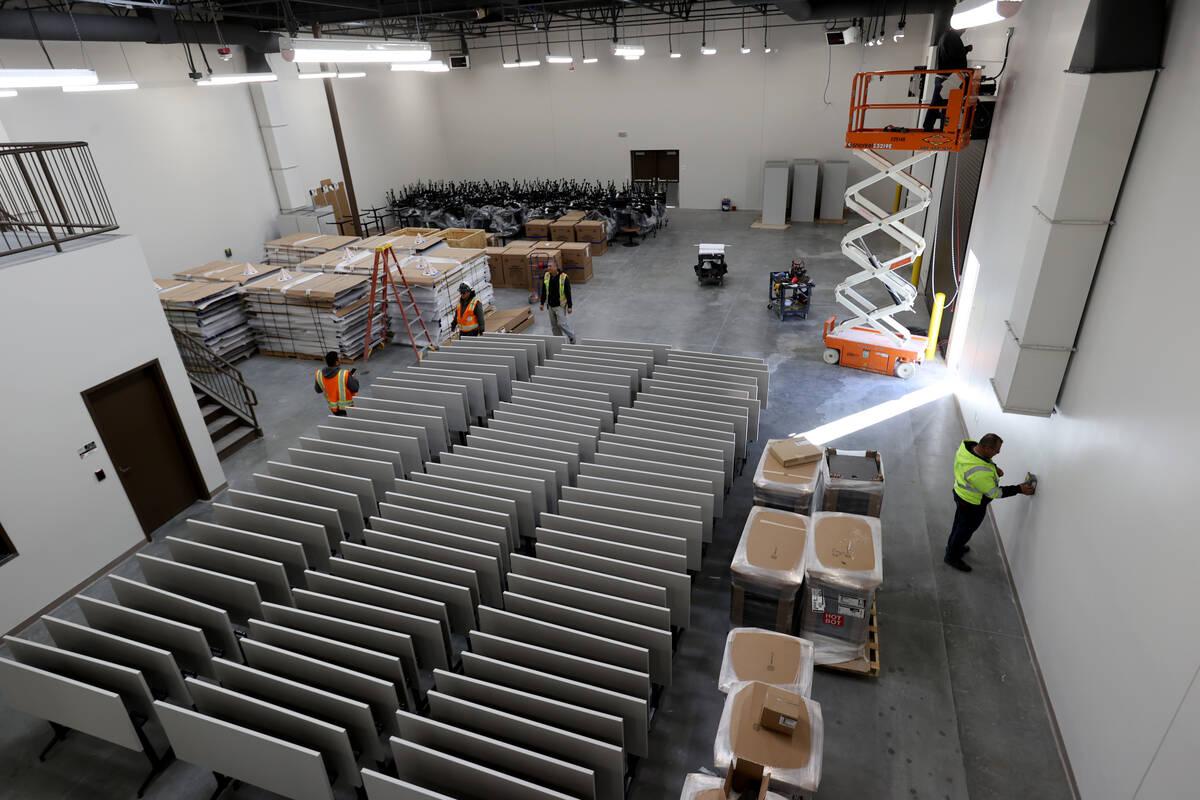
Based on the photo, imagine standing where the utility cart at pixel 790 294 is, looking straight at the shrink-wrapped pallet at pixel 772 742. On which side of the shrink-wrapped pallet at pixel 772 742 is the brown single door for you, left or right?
right

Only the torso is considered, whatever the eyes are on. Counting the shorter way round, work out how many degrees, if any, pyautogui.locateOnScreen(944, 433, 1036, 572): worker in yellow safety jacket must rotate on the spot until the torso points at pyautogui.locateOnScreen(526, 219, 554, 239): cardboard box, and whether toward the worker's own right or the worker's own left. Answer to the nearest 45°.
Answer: approximately 135° to the worker's own left

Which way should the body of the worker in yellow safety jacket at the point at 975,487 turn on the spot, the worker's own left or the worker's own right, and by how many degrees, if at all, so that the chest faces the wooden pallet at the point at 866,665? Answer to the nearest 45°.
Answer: approximately 90° to the worker's own right

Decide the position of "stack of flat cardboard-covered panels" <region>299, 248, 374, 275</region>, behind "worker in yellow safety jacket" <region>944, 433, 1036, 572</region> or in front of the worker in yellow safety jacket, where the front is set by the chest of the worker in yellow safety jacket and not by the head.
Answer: behind

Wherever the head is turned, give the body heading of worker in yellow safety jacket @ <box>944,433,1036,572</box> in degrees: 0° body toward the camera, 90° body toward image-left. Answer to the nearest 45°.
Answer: approximately 270°

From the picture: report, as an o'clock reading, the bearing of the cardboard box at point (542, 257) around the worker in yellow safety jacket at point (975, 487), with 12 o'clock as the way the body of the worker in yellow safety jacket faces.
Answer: The cardboard box is roughly at 7 o'clock from the worker in yellow safety jacket.

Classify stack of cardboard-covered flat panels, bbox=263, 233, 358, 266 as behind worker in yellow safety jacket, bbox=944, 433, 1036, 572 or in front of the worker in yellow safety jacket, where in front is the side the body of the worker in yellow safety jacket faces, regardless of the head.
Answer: behind

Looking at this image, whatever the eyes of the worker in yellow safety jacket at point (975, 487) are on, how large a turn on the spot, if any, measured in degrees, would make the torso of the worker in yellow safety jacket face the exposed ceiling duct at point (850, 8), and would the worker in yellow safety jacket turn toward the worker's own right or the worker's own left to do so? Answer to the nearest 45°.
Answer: approximately 135° to the worker's own left

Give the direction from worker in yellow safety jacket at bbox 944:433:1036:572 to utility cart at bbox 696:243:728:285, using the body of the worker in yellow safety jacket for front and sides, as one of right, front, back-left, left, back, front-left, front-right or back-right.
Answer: back-left

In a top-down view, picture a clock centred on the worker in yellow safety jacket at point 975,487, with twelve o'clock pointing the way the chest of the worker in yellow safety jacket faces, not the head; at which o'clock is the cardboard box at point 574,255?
The cardboard box is roughly at 7 o'clock from the worker in yellow safety jacket.

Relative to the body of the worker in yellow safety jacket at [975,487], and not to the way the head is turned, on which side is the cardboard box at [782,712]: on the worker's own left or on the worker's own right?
on the worker's own right

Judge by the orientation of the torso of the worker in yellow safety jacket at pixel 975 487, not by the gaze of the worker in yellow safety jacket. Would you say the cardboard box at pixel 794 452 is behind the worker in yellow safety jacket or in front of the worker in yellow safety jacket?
behind
